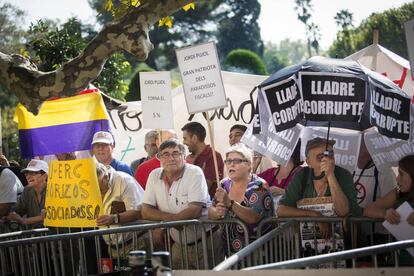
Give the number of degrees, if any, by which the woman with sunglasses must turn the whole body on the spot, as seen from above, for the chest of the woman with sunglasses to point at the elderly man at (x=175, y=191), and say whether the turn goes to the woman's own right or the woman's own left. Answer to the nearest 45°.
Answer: approximately 90° to the woman's own right

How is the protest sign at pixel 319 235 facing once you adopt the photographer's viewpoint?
facing the viewer

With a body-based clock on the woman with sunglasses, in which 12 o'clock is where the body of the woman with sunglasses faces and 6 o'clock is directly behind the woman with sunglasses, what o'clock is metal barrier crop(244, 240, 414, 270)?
The metal barrier is roughly at 10 o'clock from the woman with sunglasses.

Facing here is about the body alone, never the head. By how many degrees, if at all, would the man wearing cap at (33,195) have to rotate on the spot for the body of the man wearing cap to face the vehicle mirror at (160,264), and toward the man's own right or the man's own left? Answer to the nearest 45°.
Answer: approximately 45° to the man's own left

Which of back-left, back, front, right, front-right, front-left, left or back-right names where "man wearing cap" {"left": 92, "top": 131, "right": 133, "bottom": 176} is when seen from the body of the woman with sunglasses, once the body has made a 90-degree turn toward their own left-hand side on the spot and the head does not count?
back
